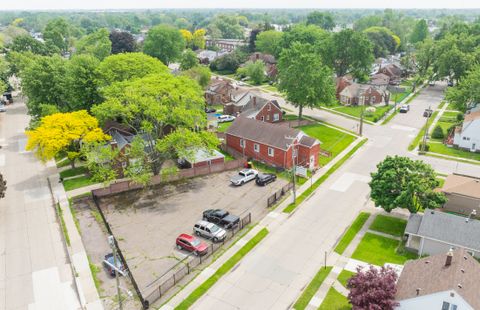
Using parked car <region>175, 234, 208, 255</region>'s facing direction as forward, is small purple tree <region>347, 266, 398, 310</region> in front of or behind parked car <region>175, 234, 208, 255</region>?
in front

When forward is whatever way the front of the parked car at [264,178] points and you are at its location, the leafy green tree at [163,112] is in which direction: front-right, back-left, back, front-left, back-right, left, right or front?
back-left

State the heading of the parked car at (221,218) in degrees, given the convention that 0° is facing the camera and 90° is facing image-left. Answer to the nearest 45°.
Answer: approximately 315°

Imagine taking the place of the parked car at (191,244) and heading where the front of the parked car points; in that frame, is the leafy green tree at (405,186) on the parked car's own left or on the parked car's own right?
on the parked car's own left

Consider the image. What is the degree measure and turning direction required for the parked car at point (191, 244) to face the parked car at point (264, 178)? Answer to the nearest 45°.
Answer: approximately 90° to its left

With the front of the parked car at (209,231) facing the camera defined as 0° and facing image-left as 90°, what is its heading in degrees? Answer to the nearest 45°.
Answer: approximately 315°

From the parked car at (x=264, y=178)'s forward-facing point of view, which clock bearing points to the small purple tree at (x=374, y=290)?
The small purple tree is roughly at 4 o'clock from the parked car.

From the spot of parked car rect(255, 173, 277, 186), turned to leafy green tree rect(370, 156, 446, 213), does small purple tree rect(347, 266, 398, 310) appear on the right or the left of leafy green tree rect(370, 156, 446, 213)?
right

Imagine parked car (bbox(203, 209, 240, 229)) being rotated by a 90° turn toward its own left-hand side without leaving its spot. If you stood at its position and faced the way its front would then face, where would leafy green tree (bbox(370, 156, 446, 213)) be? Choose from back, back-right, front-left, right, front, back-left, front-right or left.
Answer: front-right

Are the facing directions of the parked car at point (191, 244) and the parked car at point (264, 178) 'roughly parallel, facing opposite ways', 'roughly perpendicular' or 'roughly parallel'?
roughly perpendicular

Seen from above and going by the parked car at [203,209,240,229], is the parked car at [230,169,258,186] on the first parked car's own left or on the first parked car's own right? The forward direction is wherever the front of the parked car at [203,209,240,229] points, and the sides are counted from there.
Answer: on the first parked car's own left
